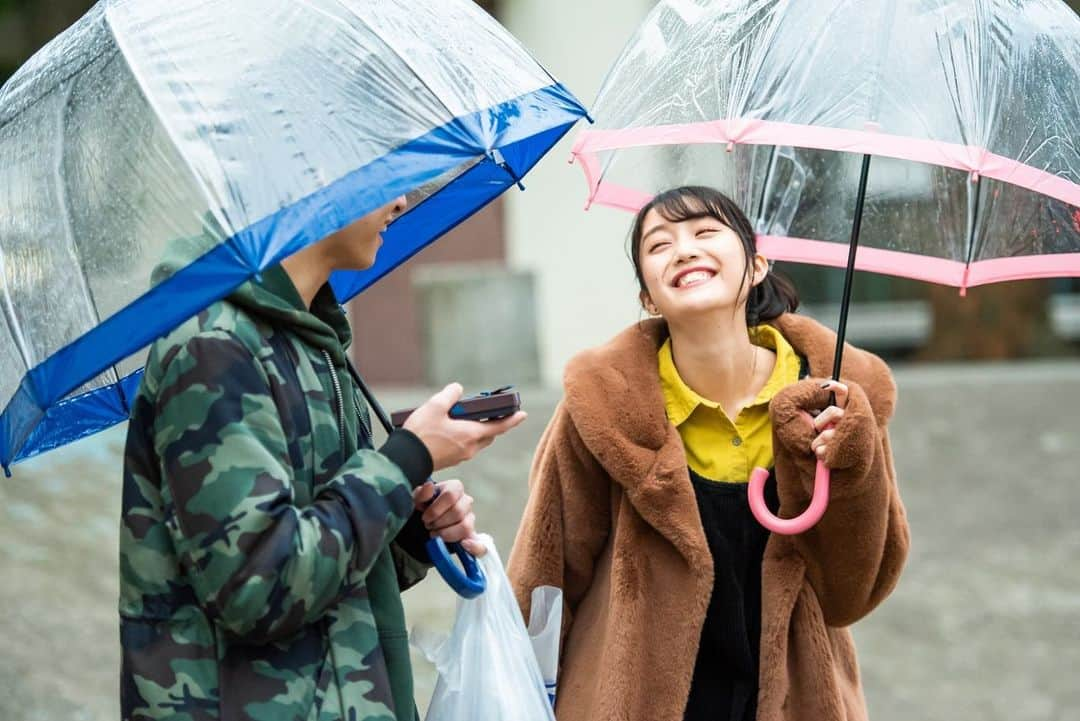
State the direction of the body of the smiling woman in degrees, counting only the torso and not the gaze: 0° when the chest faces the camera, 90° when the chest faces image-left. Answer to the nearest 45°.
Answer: approximately 0°
